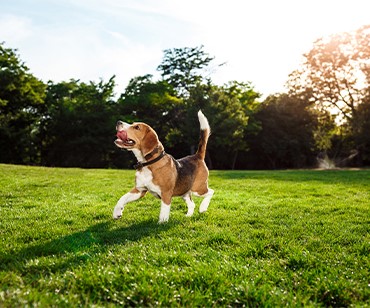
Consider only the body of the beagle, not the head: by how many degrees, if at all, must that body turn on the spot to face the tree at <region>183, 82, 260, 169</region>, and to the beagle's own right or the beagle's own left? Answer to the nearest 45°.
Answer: approximately 135° to the beagle's own right

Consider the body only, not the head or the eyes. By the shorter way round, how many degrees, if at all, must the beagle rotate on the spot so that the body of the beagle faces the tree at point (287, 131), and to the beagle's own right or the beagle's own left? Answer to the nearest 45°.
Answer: approximately 135° to the beagle's own right

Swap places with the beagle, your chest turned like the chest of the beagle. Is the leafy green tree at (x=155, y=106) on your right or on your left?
on your right

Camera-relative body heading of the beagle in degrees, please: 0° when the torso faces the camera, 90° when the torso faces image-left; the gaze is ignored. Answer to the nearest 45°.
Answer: approximately 45°

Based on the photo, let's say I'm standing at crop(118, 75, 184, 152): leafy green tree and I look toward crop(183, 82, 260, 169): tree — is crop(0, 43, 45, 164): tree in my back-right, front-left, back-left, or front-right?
back-right
